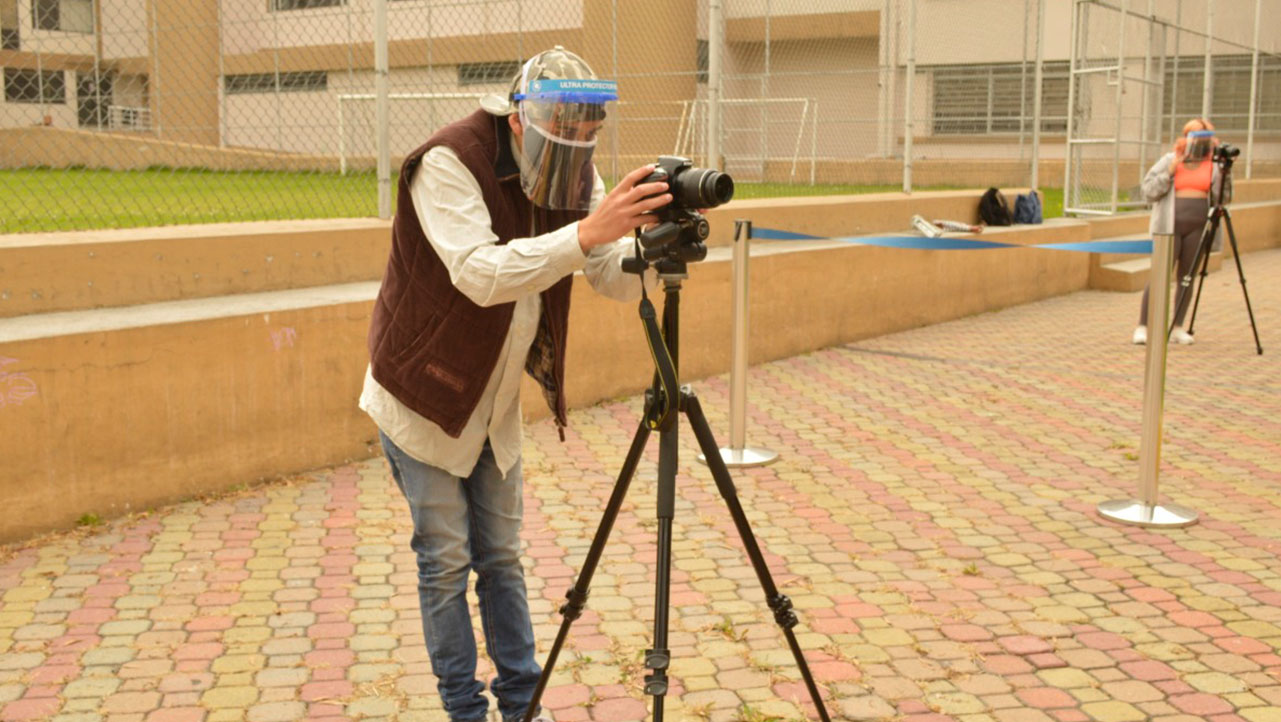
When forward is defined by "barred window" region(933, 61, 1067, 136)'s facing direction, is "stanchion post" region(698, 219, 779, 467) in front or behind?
in front

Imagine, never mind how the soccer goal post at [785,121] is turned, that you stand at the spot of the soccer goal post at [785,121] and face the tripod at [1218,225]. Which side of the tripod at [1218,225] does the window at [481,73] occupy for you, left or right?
right

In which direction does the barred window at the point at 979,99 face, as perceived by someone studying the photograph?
facing the viewer

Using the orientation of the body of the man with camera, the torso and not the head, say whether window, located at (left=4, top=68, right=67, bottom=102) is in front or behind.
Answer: behind

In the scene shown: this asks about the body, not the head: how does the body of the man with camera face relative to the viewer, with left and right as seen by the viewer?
facing the viewer and to the right of the viewer

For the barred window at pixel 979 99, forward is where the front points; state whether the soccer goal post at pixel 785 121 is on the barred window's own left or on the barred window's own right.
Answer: on the barred window's own right

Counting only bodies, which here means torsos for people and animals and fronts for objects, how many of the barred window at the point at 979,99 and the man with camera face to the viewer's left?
0

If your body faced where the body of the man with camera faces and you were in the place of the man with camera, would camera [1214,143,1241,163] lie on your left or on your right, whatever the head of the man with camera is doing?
on your left

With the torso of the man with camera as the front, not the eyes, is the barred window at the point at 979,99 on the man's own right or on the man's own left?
on the man's own left

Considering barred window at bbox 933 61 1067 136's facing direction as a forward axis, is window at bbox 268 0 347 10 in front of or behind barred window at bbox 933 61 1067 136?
in front

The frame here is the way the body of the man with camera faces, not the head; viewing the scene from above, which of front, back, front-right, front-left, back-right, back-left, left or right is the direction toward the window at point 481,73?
back-left

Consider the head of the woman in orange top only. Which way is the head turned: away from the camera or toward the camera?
toward the camera
